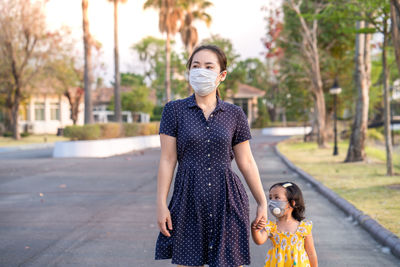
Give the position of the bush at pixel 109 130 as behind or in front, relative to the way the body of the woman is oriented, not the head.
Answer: behind

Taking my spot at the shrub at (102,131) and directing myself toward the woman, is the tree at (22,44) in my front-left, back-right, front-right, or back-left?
back-right

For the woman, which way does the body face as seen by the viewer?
toward the camera

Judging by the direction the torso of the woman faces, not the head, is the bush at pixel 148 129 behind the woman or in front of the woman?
behind

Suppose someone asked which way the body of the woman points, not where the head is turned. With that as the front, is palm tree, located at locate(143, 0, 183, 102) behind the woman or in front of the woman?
behind

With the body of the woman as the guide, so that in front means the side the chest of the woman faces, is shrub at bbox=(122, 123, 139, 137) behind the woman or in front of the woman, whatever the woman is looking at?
behind

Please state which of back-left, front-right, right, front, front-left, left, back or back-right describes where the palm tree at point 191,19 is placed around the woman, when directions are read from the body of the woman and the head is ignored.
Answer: back

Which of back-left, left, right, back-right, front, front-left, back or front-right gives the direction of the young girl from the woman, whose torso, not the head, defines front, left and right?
back-left

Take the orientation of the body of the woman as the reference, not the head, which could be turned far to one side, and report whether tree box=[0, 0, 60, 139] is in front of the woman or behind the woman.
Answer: behind

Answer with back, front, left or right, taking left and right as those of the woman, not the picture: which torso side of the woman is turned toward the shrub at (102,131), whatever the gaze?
back

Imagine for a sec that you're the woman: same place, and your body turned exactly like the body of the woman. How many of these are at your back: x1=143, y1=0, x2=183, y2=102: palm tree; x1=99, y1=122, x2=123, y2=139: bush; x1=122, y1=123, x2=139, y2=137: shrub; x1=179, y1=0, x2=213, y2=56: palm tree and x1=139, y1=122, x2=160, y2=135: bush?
5

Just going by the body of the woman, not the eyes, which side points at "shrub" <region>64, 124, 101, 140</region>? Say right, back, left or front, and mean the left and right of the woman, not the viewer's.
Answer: back

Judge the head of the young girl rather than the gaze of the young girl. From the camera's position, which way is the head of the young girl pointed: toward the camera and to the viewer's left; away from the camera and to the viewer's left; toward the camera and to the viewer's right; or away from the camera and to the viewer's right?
toward the camera and to the viewer's left
